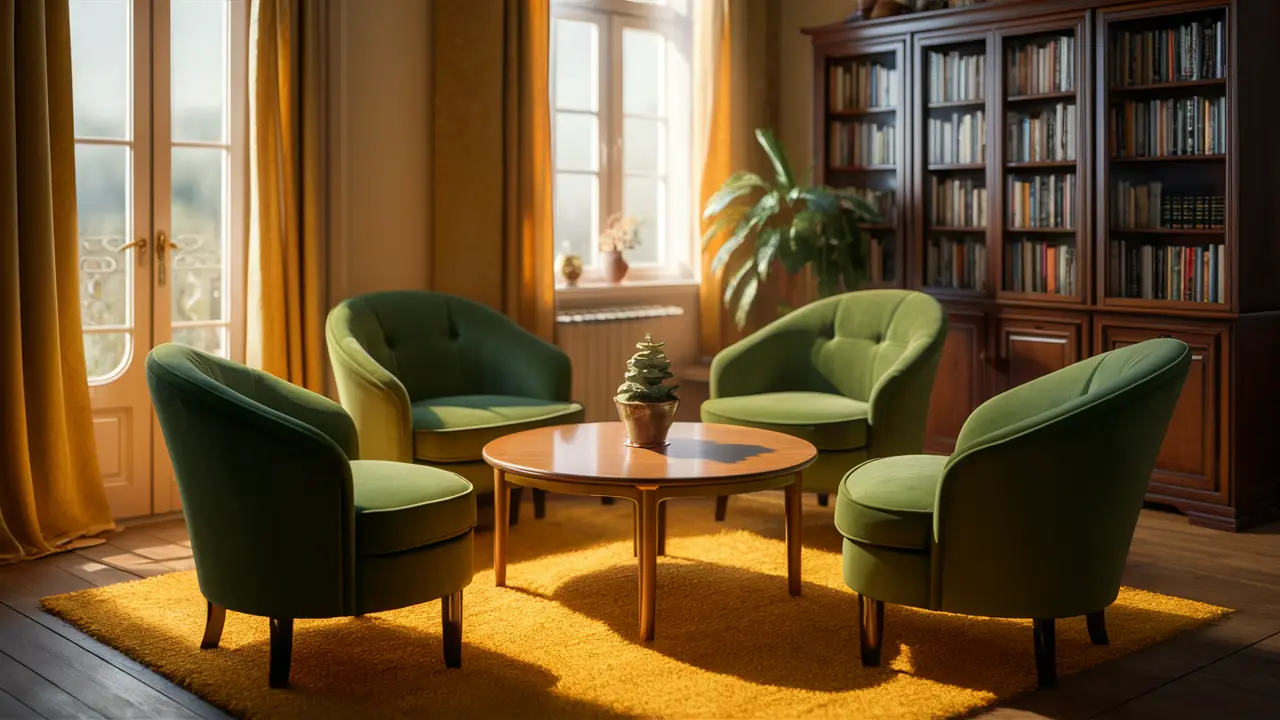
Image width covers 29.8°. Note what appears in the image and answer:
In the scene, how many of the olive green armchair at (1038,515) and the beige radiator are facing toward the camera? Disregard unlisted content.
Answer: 1

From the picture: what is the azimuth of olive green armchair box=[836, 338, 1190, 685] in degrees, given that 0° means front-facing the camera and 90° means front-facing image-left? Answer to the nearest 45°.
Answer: approximately 90°

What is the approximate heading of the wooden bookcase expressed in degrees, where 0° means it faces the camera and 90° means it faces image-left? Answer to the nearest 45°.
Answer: approximately 45°

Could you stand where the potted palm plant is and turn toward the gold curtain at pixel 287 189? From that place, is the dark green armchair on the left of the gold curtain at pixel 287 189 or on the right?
left
